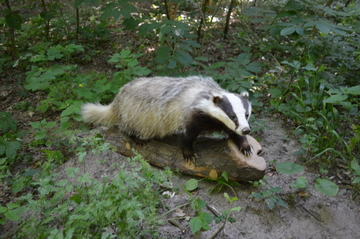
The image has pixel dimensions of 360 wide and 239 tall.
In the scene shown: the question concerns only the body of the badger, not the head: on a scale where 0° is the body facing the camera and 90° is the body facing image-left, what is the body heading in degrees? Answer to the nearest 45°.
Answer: approximately 315°

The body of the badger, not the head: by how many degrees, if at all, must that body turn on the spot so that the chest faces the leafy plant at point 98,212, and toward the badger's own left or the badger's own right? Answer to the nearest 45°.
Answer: approximately 90° to the badger's own right

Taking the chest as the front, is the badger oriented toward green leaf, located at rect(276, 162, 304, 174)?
yes

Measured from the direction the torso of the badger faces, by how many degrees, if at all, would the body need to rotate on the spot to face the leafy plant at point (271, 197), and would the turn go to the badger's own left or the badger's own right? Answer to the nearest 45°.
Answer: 0° — it already faces it

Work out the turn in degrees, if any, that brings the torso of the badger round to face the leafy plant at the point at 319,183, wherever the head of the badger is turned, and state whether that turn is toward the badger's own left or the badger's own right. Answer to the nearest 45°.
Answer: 0° — it already faces it

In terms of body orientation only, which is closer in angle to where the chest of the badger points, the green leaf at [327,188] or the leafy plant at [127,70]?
the green leaf

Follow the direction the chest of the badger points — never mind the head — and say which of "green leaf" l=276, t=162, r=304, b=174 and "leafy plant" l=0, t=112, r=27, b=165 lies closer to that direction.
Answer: the green leaf
